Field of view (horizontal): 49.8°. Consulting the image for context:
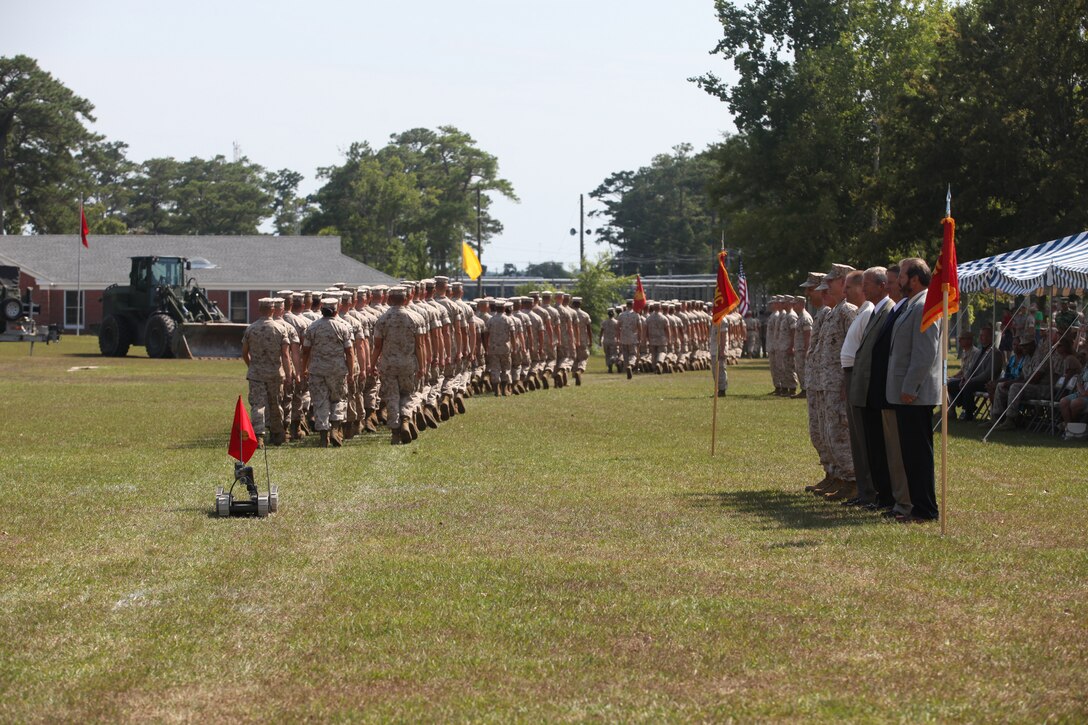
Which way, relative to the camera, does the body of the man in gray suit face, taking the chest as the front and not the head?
to the viewer's left

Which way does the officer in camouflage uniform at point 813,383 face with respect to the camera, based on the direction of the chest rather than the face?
to the viewer's left

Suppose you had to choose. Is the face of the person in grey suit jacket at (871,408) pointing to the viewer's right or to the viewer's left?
to the viewer's left

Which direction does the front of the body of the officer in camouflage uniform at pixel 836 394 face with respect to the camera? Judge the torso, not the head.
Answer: to the viewer's left

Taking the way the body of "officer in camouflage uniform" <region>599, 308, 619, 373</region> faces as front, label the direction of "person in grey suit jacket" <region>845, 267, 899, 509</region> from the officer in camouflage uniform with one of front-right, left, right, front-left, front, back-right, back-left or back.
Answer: back

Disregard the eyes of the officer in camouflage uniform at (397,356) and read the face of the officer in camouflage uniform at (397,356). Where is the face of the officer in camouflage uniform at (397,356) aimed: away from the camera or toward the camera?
away from the camera

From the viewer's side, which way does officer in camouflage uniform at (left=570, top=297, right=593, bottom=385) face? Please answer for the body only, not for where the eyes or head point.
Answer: away from the camera

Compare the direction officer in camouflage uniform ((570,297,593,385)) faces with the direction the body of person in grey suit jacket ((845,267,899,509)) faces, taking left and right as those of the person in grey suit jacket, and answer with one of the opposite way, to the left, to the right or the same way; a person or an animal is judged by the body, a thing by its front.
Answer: to the right

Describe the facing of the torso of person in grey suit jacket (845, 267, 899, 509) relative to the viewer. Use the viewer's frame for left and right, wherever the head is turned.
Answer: facing to the left of the viewer

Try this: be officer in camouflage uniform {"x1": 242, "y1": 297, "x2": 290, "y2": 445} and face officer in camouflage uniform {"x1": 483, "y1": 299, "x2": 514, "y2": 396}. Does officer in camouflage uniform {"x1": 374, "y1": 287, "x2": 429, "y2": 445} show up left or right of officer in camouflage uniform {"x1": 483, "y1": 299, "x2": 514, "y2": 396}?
right

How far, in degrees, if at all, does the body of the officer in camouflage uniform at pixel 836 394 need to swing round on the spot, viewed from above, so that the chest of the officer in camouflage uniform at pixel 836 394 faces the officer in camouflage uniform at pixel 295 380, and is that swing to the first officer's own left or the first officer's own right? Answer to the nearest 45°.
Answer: approximately 45° to the first officer's own right

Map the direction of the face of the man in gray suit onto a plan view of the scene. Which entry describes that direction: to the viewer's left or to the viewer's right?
to the viewer's left

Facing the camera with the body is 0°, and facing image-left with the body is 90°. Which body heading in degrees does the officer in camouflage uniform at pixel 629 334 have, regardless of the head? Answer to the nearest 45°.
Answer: approximately 180°

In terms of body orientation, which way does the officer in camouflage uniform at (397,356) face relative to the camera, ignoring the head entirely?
away from the camera

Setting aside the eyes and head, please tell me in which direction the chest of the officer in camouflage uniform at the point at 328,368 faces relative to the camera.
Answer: away from the camera
